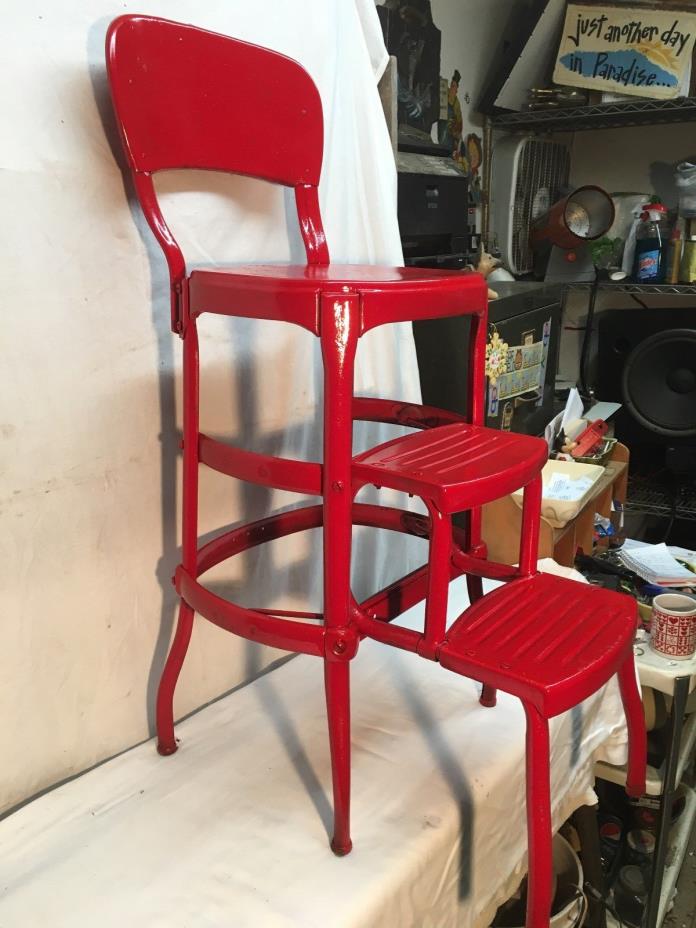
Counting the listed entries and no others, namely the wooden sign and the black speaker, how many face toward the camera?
2

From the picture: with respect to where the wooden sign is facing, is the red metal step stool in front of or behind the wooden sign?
in front

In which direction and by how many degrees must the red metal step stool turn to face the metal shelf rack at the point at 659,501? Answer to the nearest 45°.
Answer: approximately 90° to its left

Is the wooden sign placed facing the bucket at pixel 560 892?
yes

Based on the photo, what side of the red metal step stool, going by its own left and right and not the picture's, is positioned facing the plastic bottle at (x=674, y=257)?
left

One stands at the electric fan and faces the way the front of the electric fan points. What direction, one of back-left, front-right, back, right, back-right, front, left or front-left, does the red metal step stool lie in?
front-right

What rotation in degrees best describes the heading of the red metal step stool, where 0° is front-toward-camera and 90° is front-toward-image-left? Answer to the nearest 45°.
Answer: approximately 315°

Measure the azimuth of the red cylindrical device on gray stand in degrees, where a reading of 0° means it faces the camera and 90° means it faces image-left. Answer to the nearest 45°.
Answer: approximately 315°
